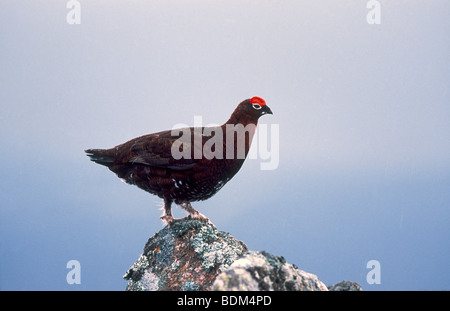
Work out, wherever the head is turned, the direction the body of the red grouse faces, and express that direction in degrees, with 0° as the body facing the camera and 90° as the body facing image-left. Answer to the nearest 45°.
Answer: approximately 270°

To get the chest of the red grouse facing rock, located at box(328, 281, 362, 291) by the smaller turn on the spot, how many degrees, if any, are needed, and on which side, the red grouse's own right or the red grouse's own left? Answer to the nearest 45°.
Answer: approximately 45° to the red grouse's own right
